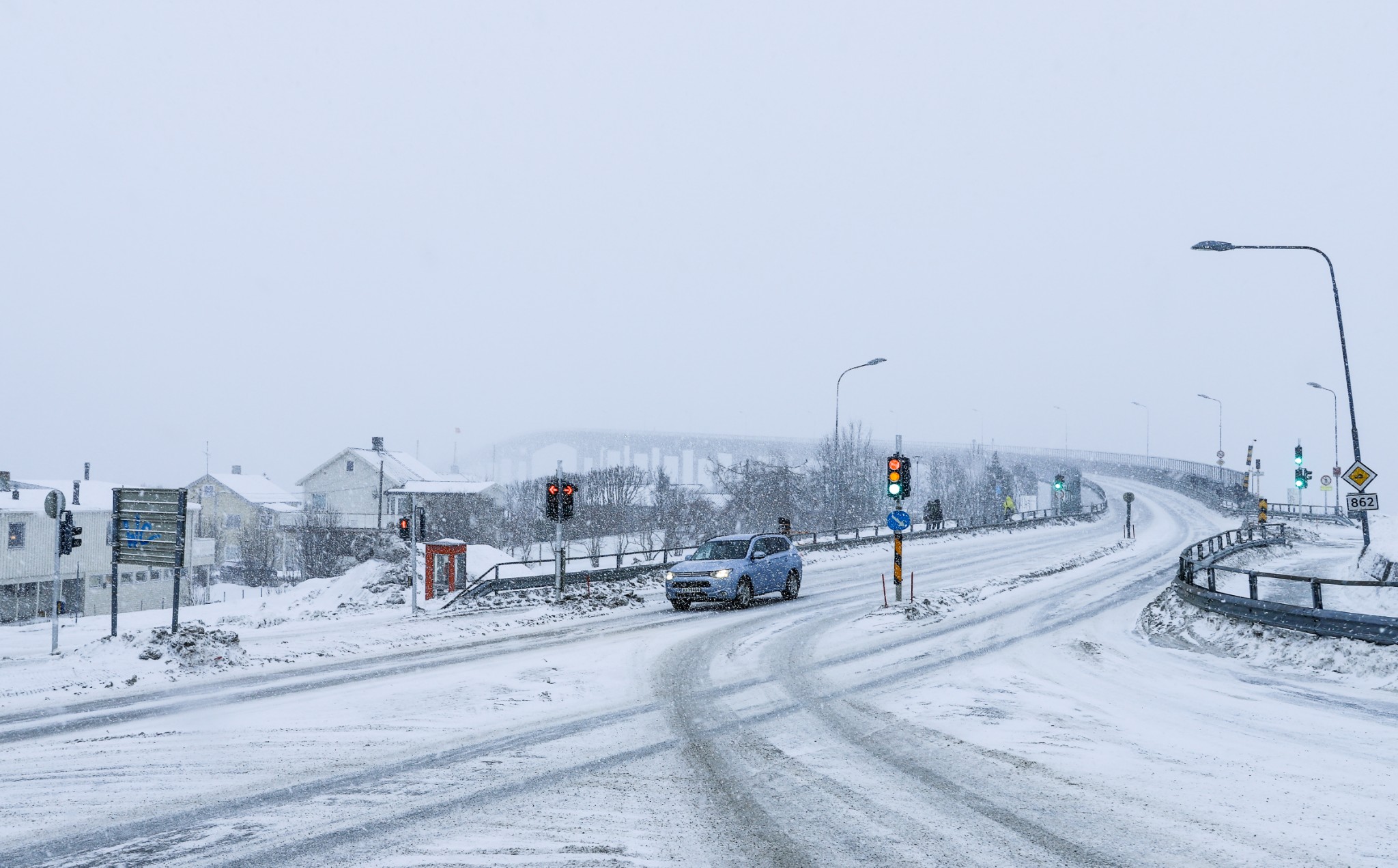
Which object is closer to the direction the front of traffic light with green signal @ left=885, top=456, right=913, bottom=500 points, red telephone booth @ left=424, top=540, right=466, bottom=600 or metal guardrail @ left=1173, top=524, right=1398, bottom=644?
the metal guardrail

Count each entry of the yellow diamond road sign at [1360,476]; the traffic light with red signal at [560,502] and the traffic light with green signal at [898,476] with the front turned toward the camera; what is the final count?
3

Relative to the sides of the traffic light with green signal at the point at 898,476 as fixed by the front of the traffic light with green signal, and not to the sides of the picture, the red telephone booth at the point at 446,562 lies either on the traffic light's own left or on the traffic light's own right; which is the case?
on the traffic light's own right

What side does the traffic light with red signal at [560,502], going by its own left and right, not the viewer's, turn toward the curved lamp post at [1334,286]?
left

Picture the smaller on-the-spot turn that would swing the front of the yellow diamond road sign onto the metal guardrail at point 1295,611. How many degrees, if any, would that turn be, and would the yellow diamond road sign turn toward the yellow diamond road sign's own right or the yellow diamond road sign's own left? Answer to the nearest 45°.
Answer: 0° — it already faces it

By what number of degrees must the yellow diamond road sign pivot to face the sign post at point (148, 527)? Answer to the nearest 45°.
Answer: approximately 45° to its right

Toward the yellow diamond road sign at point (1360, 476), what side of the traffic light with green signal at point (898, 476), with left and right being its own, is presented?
left

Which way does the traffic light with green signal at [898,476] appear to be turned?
toward the camera

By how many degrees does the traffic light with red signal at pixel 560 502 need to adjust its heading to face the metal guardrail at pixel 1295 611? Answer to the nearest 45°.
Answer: approximately 45° to its left

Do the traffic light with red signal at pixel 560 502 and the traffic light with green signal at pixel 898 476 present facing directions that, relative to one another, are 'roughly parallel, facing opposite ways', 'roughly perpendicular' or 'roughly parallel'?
roughly parallel

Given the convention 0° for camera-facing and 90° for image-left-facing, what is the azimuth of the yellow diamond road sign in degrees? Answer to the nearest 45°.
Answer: approximately 0°

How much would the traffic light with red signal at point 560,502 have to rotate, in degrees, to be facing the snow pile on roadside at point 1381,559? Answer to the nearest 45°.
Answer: approximately 90° to its left

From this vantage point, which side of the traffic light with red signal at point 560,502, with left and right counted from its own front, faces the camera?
front

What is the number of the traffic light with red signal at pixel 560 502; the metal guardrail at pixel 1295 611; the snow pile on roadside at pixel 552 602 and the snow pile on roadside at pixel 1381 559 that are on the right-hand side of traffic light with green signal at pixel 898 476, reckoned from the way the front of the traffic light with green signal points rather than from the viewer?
2

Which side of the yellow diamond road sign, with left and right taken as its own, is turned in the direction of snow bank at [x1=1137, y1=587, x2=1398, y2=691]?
front
